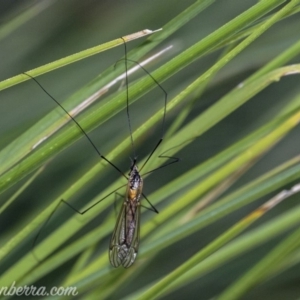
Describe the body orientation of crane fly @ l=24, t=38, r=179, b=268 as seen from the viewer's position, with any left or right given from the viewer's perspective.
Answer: facing away from the viewer
